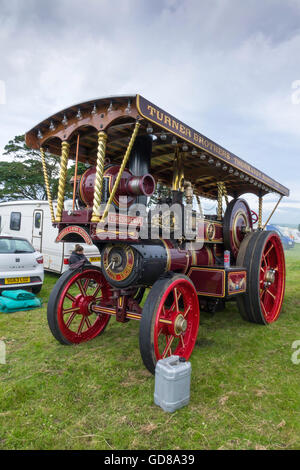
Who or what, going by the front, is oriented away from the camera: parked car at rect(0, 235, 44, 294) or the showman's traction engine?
the parked car

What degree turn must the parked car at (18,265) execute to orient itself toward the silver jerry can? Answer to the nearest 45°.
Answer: approximately 180°

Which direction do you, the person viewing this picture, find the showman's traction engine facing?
facing the viewer and to the left of the viewer

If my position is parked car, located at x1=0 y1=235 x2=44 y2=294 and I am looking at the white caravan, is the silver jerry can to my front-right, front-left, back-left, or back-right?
back-right

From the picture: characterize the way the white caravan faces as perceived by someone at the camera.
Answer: facing away from the viewer and to the left of the viewer

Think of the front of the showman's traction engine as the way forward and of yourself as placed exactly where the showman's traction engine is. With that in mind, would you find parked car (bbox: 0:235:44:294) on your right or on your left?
on your right

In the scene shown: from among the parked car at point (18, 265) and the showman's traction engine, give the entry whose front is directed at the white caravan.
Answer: the parked car

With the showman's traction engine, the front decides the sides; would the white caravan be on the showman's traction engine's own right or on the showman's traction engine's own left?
on the showman's traction engine's own right

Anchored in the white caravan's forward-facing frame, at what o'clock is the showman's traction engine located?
The showman's traction engine is roughly at 7 o'clock from the white caravan.

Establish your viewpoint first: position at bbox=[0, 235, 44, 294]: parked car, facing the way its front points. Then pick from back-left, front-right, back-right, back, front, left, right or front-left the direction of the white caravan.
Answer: front

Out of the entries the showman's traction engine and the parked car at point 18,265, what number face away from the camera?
1

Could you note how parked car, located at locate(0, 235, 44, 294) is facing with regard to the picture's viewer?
facing away from the viewer
